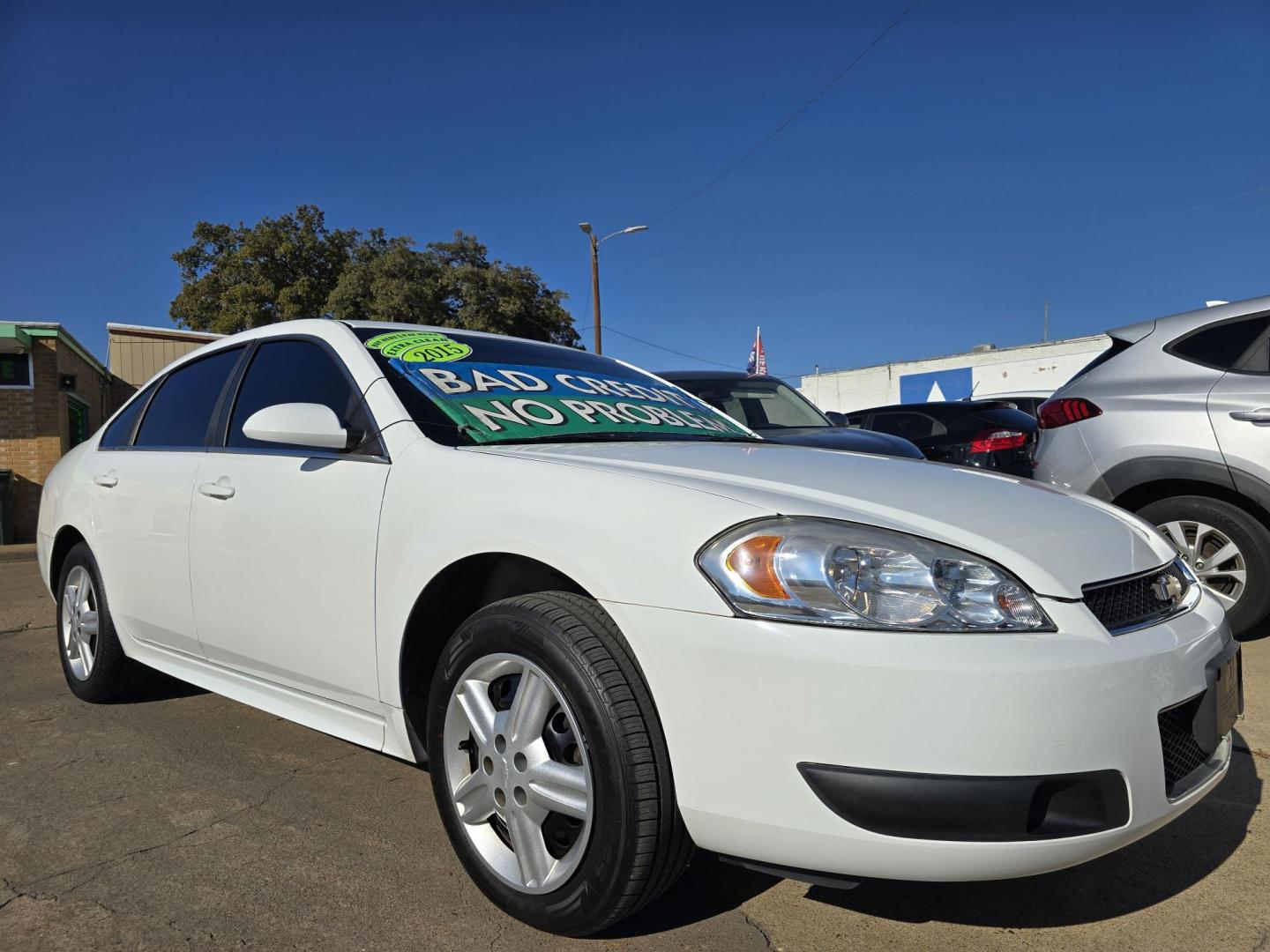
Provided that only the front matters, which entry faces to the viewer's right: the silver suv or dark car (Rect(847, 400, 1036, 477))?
the silver suv

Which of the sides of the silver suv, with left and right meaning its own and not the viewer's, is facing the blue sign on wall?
left

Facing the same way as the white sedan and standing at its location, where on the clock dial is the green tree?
The green tree is roughly at 7 o'clock from the white sedan.

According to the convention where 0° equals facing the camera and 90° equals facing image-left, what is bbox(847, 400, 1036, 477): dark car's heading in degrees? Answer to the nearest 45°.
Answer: approximately 135°

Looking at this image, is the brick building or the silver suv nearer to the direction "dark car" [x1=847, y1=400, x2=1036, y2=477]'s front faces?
the brick building

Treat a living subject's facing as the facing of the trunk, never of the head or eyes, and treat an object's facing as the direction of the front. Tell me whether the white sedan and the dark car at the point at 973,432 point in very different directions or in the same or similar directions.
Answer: very different directions

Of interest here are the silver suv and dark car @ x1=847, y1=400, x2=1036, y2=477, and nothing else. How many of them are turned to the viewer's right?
1

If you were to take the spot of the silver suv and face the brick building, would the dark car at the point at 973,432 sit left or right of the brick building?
right

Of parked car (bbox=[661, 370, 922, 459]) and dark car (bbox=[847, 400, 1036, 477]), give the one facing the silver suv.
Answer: the parked car

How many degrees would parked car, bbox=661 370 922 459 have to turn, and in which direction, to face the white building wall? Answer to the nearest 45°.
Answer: approximately 135° to its left

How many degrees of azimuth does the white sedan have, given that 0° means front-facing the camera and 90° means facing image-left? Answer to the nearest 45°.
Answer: approximately 315°

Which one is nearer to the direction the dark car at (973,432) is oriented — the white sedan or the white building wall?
the white building wall

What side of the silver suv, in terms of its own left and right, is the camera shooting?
right

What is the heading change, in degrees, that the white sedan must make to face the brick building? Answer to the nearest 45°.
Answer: approximately 180°

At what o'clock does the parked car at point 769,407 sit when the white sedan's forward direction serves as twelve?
The parked car is roughly at 8 o'clock from the white sedan.
